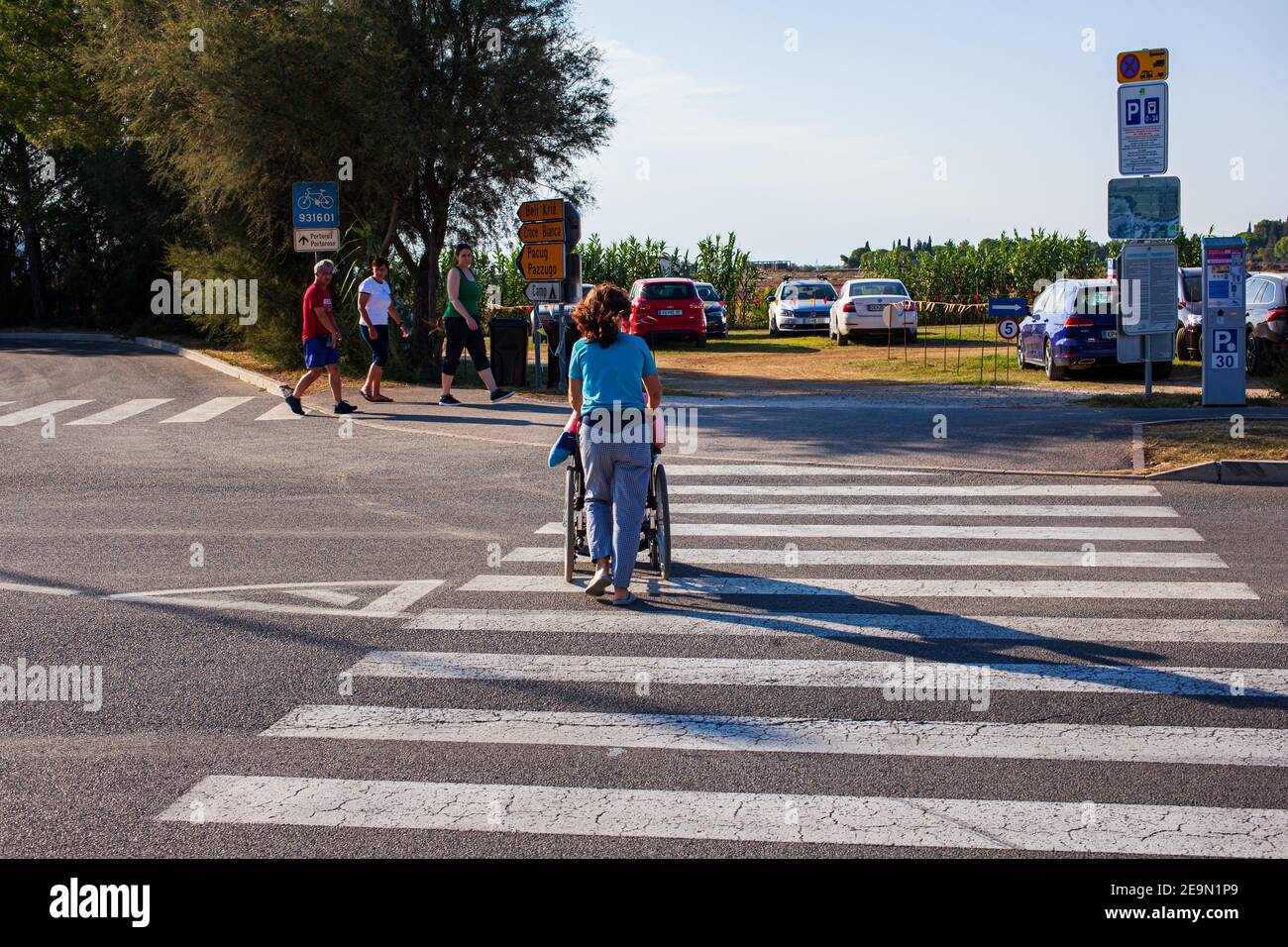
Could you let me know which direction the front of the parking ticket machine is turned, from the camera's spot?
facing the viewer

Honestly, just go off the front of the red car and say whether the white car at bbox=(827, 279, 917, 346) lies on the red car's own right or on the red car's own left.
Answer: on the red car's own right

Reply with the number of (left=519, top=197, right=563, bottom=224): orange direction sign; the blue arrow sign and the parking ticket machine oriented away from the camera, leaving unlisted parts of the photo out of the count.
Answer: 0

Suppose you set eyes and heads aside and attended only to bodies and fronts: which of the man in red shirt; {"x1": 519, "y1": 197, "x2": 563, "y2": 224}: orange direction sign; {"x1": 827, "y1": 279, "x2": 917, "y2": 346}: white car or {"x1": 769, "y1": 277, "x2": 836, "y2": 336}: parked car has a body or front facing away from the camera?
the white car

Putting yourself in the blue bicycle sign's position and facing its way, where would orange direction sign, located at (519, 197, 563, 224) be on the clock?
The orange direction sign is roughly at 10 o'clock from the blue bicycle sign.

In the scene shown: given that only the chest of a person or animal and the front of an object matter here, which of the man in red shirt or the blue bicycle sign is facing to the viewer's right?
the man in red shirt

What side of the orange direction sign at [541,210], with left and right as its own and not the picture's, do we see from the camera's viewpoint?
front

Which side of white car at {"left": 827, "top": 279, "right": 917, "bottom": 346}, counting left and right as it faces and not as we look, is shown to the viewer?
back

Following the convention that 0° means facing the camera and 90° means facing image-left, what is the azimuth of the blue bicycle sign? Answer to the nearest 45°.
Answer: approximately 0°

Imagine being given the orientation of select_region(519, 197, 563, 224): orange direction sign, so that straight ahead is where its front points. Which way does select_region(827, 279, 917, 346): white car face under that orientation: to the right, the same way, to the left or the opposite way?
the opposite way

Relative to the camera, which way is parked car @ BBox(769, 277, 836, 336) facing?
toward the camera

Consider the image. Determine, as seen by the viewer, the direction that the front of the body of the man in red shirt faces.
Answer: to the viewer's right

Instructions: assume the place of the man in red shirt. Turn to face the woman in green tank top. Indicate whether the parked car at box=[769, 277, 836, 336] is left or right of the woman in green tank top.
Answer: left

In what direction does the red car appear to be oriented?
away from the camera

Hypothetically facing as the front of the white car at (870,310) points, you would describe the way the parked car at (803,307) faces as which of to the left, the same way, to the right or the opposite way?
the opposite way

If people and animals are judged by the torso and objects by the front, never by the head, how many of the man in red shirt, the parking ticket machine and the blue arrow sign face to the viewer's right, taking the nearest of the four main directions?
1
